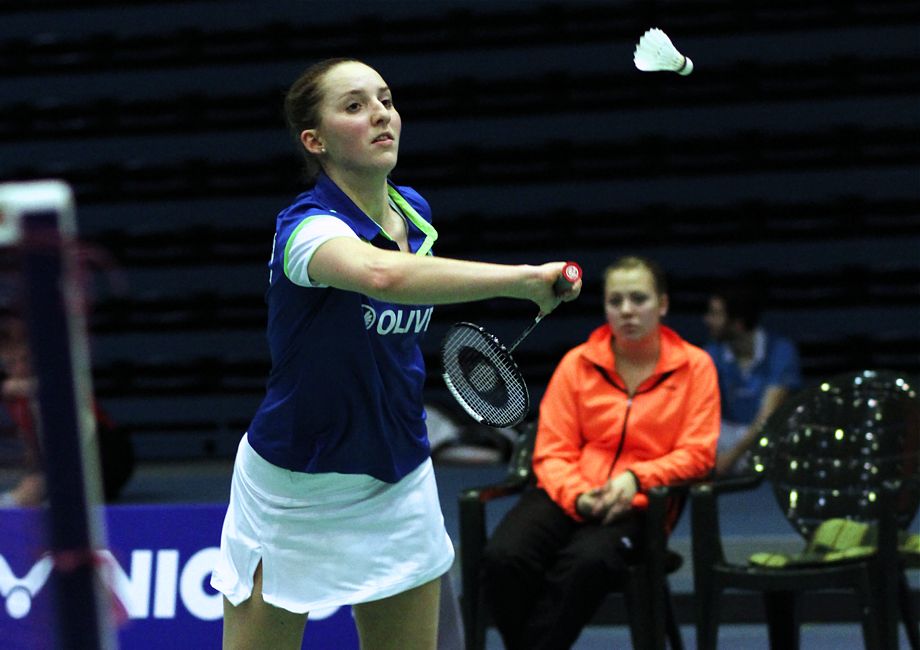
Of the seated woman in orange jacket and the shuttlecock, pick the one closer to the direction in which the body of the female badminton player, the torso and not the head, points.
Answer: the shuttlecock

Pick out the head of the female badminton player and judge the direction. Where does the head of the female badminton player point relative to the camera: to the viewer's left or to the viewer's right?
to the viewer's right

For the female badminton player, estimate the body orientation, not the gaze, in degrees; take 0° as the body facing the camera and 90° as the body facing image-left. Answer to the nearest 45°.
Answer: approximately 315°

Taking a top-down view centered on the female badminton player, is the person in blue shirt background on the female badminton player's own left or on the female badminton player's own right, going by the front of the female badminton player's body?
on the female badminton player's own left

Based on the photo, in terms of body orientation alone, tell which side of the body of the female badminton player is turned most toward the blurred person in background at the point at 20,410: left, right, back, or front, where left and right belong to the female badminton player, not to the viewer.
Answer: back
